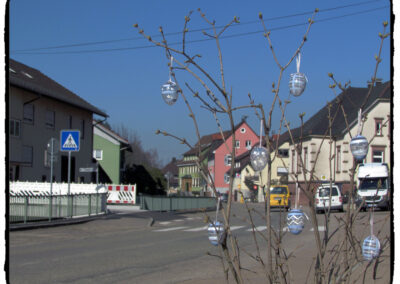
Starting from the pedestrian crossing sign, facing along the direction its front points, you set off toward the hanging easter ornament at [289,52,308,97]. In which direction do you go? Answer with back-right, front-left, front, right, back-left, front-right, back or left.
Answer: front

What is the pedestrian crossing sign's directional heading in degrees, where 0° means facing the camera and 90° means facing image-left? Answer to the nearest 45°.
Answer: approximately 0°

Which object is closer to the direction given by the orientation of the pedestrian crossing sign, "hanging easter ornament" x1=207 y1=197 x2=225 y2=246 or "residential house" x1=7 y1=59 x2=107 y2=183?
the hanging easter ornament

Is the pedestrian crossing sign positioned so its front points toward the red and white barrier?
no

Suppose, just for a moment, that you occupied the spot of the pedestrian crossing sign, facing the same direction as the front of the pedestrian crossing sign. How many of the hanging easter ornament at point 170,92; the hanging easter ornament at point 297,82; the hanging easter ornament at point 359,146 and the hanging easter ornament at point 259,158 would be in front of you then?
4

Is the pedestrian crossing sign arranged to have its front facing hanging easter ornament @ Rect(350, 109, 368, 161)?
yes

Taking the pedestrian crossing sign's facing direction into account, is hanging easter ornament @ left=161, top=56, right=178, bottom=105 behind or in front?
in front

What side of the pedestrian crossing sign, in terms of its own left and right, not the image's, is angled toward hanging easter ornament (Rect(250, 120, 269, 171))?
front

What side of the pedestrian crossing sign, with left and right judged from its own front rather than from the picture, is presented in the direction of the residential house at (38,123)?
back
